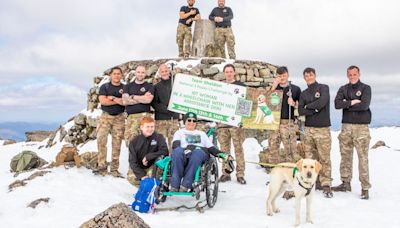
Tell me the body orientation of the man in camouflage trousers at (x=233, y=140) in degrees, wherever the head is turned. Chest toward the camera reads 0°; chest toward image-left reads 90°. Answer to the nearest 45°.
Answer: approximately 0°

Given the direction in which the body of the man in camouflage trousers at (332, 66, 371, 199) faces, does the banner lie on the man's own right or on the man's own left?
on the man's own right

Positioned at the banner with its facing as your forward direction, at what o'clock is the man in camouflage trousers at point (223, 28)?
The man in camouflage trousers is roughly at 6 o'clock from the banner.

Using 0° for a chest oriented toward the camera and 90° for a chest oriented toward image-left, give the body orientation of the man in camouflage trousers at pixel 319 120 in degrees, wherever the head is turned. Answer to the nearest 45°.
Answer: approximately 45°

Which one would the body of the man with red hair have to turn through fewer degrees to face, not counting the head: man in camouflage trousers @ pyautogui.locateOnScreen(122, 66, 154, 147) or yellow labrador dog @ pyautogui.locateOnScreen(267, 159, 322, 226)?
the yellow labrador dog

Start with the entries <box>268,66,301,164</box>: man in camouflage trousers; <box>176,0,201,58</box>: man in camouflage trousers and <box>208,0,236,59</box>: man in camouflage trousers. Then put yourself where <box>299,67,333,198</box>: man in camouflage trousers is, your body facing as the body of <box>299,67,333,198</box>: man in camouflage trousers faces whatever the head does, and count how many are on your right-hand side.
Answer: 3

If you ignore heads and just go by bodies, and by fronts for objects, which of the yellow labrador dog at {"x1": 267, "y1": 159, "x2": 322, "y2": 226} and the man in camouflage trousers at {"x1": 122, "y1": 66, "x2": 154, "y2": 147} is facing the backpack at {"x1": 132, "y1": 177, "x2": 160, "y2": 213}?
the man in camouflage trousers

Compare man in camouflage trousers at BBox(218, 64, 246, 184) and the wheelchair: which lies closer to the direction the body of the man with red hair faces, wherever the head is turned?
the wheelchair

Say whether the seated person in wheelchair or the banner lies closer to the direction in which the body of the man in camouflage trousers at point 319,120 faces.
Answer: the seated person in wheelchair
